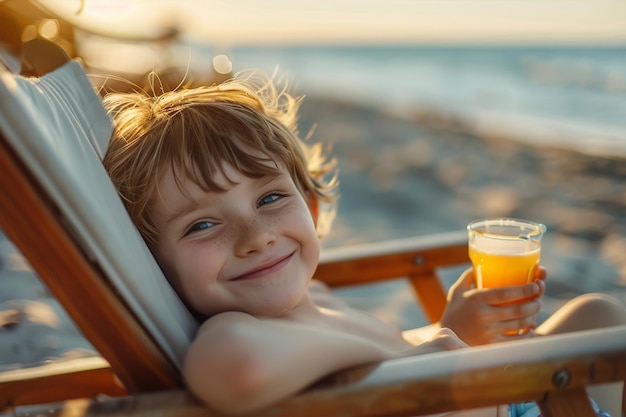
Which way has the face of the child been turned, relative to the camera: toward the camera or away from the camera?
toward the camera

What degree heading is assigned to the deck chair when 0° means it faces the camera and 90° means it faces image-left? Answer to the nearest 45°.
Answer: approximately 270°
